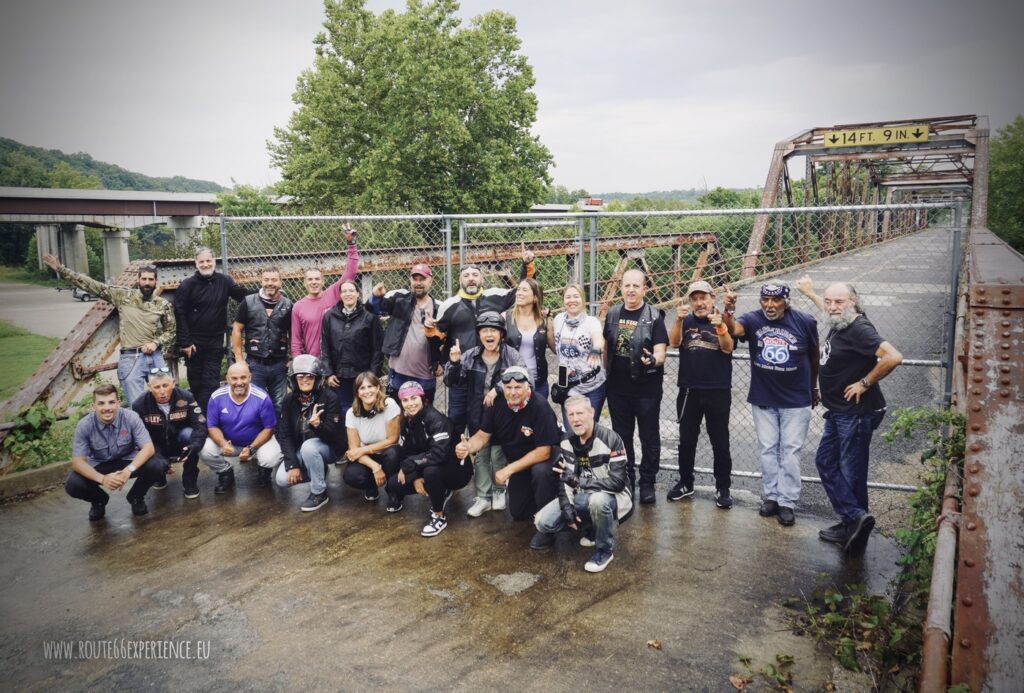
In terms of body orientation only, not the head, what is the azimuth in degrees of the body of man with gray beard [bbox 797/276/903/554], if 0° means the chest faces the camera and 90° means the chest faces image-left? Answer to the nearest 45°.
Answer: approximately 45°

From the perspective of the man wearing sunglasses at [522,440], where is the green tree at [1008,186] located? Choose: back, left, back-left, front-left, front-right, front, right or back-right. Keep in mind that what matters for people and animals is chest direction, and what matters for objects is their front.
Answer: back

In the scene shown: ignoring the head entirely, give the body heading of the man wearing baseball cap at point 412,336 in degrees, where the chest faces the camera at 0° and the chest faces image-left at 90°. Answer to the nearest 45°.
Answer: approximately 0°

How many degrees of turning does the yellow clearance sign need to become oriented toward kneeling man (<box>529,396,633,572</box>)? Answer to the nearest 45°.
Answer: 0° — it already faces them

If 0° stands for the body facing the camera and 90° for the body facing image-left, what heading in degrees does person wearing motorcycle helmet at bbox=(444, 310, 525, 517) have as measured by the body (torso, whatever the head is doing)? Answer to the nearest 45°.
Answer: approximately 0°
